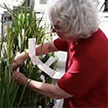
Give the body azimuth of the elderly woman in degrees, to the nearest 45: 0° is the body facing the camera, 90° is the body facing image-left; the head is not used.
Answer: approximately 90°

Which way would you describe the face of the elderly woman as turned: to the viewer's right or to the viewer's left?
to the viewer's left
